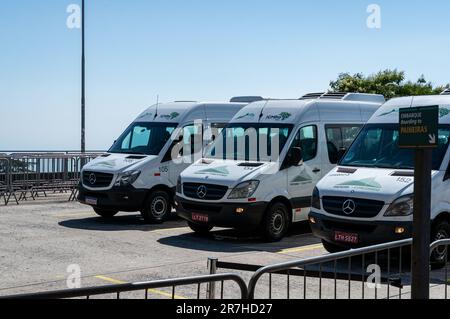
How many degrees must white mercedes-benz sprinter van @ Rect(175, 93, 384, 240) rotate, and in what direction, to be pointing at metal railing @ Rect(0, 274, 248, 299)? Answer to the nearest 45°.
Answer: approximately 45° to its left

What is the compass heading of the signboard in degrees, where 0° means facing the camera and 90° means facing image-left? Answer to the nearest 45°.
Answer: approximately 0°

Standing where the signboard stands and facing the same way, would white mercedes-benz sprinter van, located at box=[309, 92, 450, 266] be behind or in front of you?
behind

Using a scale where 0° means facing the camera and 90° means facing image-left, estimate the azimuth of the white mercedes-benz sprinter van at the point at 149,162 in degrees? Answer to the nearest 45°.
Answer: approximately 45°

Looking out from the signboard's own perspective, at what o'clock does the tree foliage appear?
The tree foliage is roughly at 6 o'clock from the signboard.

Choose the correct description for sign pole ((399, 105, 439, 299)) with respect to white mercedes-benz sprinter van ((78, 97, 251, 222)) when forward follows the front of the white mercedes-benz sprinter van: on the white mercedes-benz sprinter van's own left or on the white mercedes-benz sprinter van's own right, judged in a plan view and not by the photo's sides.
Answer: on the white mercedes-benz sprinter van's own left

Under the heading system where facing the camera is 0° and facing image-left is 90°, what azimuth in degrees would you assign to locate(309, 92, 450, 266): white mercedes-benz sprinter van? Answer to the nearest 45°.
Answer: approximately 45°

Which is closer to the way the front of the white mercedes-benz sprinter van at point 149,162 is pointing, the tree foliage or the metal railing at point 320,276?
the metal railing

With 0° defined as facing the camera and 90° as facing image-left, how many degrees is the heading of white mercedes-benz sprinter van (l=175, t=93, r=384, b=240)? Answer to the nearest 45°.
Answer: approximately 45°
